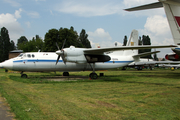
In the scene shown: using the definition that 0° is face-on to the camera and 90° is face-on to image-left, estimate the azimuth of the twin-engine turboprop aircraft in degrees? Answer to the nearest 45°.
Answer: approximately 45°

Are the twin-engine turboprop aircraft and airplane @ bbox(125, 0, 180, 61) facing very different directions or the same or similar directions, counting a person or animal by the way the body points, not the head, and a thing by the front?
very different directions
